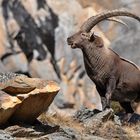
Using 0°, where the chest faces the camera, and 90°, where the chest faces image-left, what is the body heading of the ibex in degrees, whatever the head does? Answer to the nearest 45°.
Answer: approximately 90°

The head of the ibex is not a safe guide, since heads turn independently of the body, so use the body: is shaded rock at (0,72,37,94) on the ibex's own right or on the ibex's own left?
on the ibex's own left

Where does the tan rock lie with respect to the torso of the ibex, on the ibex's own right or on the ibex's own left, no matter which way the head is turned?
on the ibex's own left
